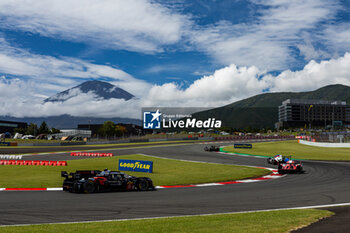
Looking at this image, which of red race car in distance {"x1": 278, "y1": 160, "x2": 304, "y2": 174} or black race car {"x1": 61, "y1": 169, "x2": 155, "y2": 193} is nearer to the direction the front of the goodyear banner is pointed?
the black race car

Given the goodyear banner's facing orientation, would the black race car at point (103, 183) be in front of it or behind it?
in front

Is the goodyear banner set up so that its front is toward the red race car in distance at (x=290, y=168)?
no

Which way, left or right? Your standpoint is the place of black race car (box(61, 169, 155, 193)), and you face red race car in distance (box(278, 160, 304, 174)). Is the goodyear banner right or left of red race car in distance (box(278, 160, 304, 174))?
left

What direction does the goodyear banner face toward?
toward the camera
